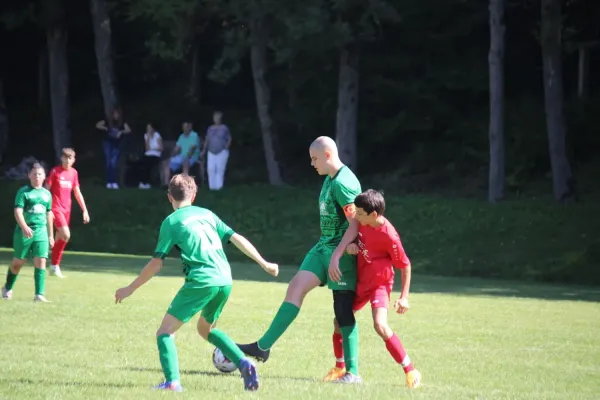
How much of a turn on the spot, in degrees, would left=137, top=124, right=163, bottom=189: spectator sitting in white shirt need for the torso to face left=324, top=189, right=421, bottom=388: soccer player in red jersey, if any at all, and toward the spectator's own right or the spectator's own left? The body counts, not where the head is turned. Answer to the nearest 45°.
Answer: approximately 45° to the spectator's own left

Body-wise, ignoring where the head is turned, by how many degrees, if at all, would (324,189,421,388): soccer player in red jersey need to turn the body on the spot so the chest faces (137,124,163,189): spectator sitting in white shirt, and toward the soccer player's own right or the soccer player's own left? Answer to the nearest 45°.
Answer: approximately 135° to the soccer player's own right

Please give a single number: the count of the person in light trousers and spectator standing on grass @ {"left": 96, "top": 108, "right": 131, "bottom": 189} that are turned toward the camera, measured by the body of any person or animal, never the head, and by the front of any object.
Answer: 2

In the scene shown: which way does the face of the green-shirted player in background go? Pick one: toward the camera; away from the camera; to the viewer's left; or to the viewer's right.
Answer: toward the camera

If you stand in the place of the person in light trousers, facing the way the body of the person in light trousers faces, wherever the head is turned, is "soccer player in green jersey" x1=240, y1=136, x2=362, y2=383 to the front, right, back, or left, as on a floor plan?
front

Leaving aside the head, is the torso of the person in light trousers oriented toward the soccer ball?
yes

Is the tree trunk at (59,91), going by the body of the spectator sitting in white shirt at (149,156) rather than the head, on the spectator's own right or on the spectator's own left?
on the spectator's own right

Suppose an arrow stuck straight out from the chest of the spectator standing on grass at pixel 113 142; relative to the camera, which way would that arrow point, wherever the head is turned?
toward the camera

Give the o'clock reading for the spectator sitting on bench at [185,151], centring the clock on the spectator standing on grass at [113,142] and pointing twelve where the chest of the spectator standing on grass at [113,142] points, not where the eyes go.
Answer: the spectator sitting on bench at [185,151] is roughly at 10 o'clock from the spectator standing on grass at [113,142].

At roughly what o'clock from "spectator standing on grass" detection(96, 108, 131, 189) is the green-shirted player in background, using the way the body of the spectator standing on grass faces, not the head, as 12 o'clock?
The green-shirted player in background is roughly at 12 o'clock from the spectator standing on grass.

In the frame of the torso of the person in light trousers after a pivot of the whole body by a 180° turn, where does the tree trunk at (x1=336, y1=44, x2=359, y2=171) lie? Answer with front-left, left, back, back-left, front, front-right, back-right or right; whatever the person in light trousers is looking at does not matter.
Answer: right

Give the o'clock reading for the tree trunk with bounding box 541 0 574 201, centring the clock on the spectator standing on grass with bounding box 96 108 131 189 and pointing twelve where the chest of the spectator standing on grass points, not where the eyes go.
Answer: The tree trunk is roughly at 10 o'clock from the spectator standing on grass.

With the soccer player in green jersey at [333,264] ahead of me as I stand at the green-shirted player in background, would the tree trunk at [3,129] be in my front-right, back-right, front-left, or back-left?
back-left

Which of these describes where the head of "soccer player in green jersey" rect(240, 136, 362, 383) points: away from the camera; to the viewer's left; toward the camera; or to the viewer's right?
to the viewer's left

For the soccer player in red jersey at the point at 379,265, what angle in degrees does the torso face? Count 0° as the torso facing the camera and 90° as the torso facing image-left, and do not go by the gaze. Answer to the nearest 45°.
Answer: approximately 45°

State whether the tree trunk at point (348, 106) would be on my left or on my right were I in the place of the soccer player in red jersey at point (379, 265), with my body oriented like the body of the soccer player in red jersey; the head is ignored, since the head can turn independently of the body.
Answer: on my right

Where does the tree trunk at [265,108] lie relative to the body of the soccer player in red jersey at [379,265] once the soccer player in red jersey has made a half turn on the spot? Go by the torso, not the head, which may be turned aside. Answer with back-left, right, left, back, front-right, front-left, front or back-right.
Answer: front-left
